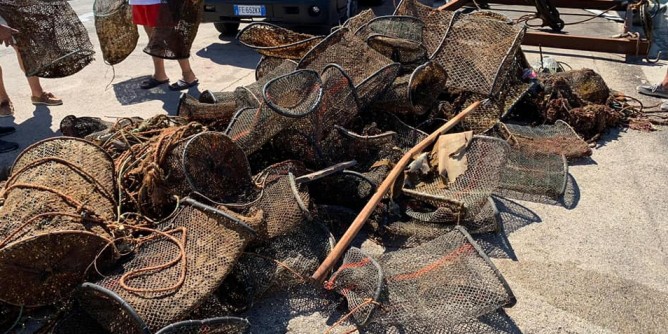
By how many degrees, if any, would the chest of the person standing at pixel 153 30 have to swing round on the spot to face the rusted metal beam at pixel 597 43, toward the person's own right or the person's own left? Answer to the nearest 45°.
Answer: approximately 135° to the person's own left

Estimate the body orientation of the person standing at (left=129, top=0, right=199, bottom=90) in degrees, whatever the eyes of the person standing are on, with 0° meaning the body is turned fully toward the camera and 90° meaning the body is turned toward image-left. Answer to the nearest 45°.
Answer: approximately 45°

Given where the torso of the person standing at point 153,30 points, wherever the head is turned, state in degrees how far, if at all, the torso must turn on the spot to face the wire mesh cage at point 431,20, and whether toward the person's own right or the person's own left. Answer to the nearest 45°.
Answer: approximately 90° to the person's own left

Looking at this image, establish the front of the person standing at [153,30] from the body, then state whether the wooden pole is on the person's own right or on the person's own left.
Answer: on the person's own left

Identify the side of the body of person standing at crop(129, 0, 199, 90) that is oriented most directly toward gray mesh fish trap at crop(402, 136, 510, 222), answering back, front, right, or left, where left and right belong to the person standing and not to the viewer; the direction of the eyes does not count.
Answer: left

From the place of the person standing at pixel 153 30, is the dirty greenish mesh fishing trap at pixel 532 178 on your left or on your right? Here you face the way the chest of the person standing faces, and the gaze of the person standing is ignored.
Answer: on your left

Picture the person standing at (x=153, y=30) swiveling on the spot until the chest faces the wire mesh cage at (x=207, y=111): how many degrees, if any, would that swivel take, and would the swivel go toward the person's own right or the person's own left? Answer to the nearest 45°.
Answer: approximately 45° to the person's own left

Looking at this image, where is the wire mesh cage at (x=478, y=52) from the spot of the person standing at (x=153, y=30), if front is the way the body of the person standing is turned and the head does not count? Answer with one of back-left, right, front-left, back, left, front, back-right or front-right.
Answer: left

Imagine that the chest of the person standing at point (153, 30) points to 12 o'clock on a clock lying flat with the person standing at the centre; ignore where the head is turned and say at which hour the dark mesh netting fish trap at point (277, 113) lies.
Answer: The dark mesh netting fish trap is roughly at 10 o'clock from the person standing.

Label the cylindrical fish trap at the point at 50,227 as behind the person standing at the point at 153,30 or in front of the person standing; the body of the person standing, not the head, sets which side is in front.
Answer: in front

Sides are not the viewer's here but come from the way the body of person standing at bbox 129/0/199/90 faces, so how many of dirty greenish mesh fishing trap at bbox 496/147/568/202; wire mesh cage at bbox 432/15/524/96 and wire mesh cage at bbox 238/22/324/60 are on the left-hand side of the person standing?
3

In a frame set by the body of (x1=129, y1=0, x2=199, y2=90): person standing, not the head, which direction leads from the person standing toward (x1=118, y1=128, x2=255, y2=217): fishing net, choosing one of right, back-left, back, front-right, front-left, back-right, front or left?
front-left
